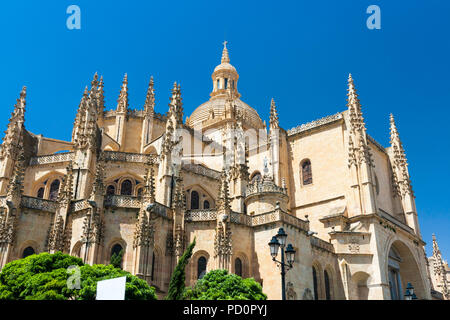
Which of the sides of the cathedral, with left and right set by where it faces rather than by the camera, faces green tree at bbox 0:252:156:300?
back

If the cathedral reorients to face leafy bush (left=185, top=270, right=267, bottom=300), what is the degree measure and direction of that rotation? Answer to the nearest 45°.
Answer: approximately 135° to its right

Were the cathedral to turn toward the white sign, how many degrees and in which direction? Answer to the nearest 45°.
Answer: approximately 135° to its right

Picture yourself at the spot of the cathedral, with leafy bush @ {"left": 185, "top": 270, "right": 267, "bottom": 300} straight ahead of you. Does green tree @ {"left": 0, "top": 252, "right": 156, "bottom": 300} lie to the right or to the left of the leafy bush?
right
